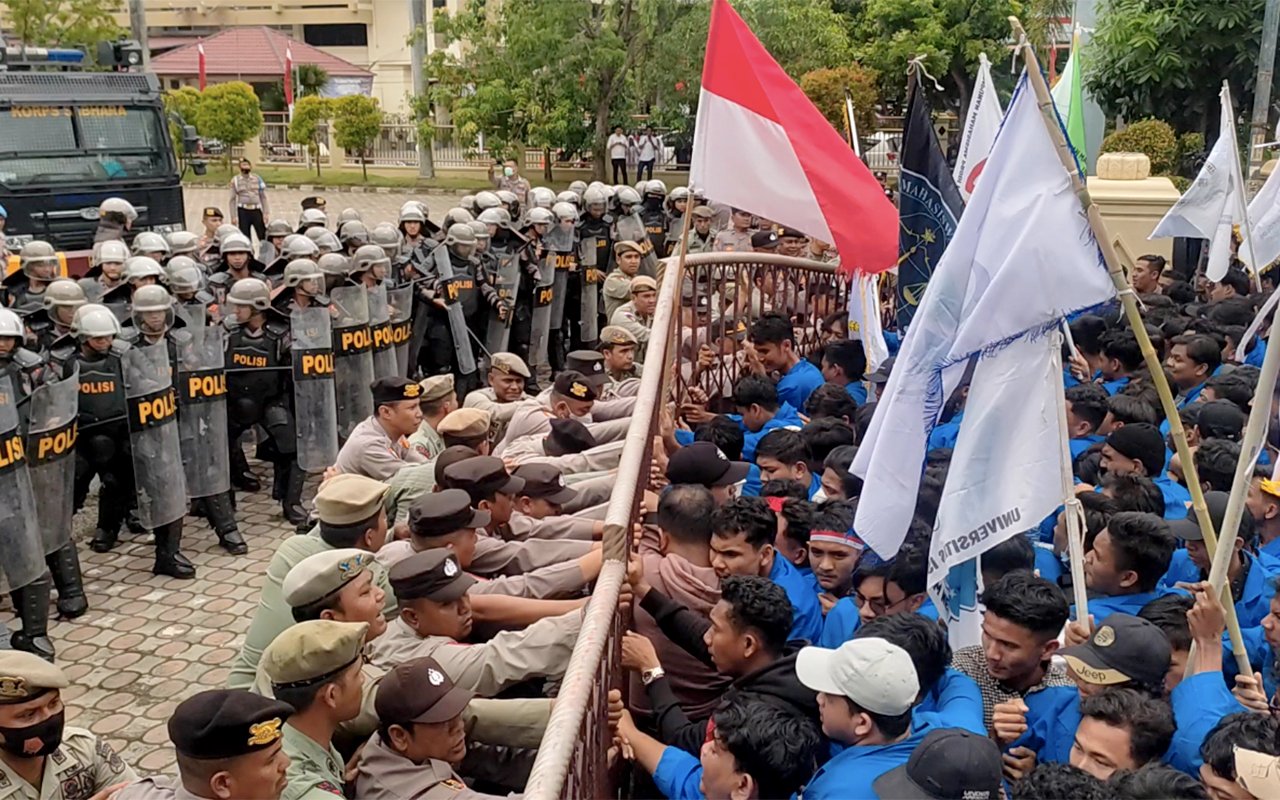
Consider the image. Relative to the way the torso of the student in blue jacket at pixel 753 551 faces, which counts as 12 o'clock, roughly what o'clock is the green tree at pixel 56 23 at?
The green tree is roughly at 2 o'clock from the student in blue jacket.

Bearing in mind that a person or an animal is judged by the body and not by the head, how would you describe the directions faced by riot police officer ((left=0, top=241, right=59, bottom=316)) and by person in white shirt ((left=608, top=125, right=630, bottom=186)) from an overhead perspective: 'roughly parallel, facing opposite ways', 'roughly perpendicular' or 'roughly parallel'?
roughly perpendicular

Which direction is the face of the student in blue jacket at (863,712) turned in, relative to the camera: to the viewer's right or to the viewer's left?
to the viewer's left

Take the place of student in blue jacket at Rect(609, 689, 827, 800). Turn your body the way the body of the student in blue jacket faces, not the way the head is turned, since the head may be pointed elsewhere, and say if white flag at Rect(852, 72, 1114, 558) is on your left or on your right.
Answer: on your right

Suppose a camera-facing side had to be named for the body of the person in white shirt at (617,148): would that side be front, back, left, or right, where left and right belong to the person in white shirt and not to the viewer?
front

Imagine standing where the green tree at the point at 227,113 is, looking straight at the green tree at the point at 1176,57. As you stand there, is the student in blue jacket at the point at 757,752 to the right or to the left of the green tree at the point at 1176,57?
right

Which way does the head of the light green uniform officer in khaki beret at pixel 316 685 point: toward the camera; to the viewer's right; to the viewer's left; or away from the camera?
to the viewer's right

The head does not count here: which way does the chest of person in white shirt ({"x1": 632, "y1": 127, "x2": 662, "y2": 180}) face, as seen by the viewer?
toward the camera

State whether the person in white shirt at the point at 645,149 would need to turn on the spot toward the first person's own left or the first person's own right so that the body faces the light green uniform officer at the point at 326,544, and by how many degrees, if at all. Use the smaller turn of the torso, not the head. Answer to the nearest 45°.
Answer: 0° — they already face them

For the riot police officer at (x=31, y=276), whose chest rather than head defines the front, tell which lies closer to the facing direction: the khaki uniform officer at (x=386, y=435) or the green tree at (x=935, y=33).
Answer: the khaki uniform officer

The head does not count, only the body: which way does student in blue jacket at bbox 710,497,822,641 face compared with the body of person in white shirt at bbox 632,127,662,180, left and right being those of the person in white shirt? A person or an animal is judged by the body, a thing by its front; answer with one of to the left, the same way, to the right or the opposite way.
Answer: to the right

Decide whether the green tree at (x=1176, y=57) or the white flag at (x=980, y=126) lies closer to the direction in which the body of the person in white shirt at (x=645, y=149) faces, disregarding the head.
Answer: the white flag

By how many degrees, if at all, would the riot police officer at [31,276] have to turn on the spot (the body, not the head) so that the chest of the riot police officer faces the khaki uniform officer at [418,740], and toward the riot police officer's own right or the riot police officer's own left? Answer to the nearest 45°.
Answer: approximately 45° to the riot police officer's own right

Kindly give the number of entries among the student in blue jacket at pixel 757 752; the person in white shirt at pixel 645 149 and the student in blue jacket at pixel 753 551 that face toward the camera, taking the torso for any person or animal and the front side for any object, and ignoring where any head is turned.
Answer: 1

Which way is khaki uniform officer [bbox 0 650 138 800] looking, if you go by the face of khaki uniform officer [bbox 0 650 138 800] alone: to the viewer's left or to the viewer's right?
to the viewer's right

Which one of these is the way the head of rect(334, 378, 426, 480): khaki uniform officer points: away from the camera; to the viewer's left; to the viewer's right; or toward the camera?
to the viewer's right

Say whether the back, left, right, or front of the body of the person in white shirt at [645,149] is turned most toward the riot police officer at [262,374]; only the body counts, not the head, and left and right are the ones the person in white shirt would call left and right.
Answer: front

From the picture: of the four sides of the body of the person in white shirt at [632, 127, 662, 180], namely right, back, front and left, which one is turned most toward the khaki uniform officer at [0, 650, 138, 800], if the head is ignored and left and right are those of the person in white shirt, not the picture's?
front

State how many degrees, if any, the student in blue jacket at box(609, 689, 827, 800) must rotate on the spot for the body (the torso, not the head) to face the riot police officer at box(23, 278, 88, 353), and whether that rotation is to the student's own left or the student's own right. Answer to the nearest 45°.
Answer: approximately 45° to the student's own right

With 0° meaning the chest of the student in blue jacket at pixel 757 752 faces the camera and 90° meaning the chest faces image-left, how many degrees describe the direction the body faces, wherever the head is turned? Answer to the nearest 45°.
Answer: approximately 90°

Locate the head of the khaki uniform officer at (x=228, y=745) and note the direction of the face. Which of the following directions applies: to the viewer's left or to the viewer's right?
to the viewer's right

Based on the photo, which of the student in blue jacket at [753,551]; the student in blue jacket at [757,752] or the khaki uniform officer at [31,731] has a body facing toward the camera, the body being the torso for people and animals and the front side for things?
the khaki uniform officer
